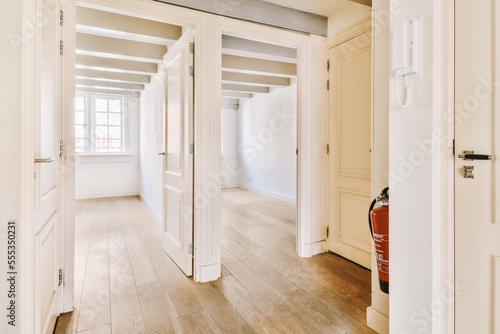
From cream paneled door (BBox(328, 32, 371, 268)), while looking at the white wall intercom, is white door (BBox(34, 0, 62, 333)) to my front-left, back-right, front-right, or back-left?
front-right

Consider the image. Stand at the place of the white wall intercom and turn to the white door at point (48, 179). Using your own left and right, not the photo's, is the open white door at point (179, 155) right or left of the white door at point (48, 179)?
right

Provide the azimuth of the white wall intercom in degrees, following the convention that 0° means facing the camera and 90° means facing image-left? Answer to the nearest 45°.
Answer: approximately 45°

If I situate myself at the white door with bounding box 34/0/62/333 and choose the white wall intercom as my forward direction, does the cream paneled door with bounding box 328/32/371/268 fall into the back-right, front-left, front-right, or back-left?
front-left

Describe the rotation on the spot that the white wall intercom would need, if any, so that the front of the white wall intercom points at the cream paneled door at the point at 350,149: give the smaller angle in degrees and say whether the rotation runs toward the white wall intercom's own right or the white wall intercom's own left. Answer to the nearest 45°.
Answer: approximately 135° to the white wall intercom's own right

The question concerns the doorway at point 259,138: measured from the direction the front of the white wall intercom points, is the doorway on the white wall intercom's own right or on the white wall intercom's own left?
on the white wall intercom's own right
